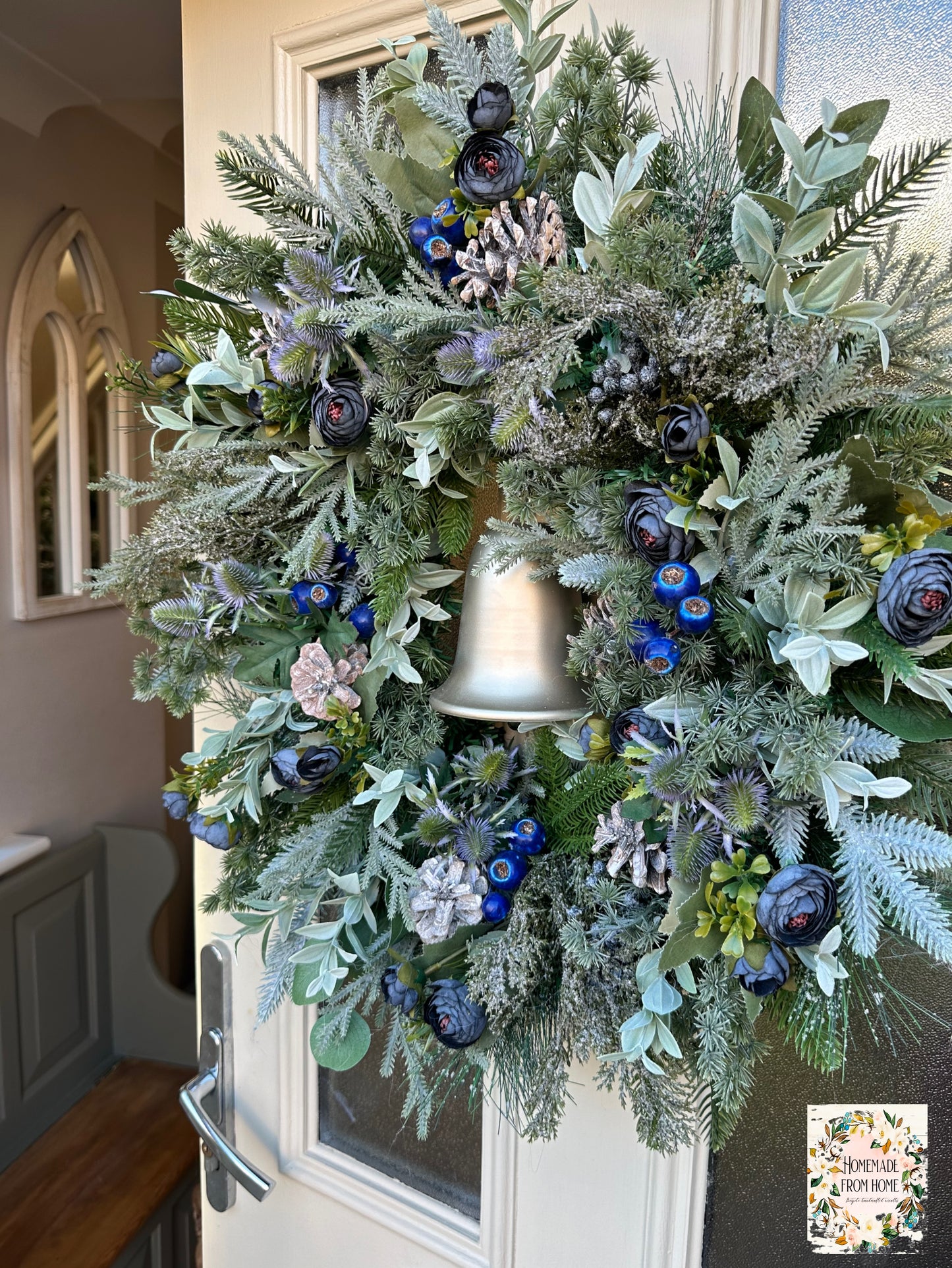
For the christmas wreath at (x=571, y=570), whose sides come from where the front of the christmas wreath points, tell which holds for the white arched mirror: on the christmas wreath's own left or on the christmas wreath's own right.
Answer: on the christmas wreath's own right

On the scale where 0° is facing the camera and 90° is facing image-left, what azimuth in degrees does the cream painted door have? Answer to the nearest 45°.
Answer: approximately 45°

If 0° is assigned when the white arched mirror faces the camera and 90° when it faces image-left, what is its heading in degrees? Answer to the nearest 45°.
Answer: approximately 315°

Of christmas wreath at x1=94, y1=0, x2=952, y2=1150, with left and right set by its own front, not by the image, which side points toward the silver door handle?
right

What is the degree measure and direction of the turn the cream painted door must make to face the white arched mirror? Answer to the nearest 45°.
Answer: approximately 90° to its right
